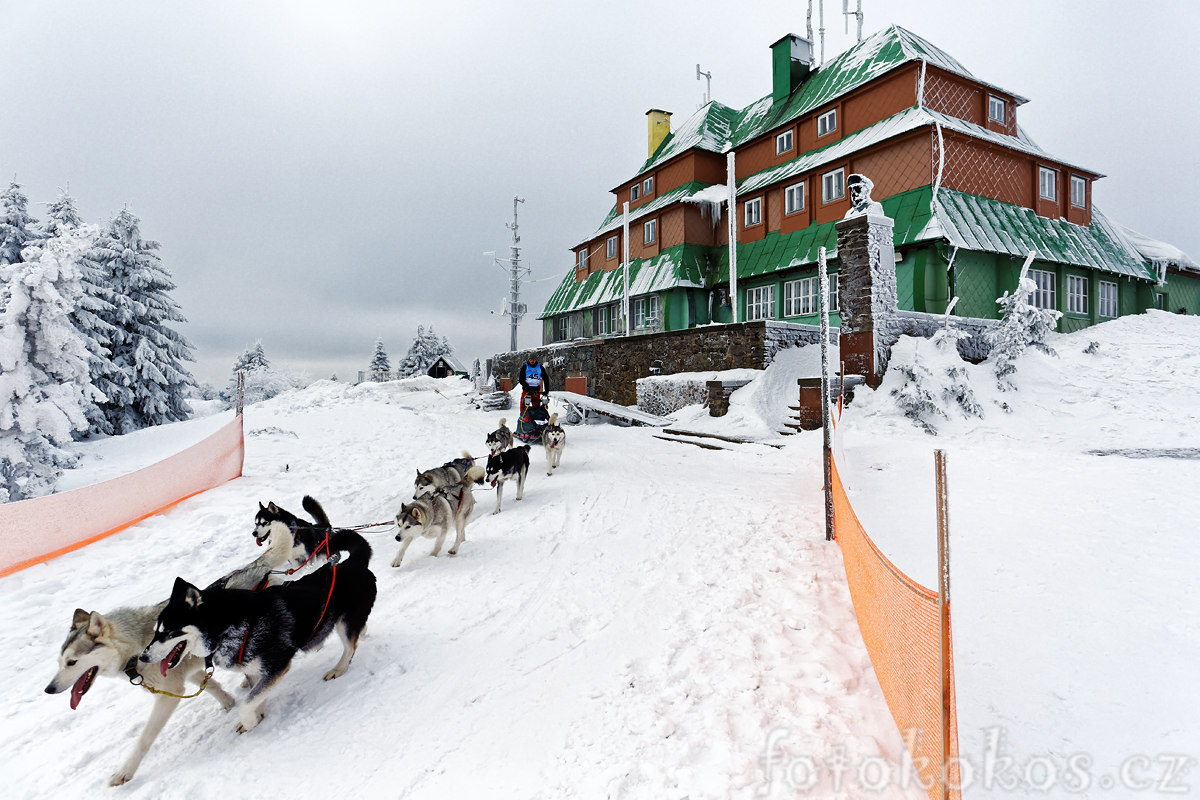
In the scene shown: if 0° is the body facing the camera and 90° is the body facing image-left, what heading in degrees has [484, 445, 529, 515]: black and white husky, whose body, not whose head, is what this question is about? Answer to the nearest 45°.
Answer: approximately 45°

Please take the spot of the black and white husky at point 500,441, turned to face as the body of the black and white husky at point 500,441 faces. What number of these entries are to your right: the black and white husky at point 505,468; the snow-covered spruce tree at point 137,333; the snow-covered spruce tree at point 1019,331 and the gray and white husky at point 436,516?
1

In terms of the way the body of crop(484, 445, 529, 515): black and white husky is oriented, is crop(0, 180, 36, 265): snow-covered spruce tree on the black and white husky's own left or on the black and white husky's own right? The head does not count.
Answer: on the black and white husky's own right

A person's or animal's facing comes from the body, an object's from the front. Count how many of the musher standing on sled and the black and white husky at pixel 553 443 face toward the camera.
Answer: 2

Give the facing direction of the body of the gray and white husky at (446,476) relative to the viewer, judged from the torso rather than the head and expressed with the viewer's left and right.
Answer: facing the viewer and to the left of the viewer

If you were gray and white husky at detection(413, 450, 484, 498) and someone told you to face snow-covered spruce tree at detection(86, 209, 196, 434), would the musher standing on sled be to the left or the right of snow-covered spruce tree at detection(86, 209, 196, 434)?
right

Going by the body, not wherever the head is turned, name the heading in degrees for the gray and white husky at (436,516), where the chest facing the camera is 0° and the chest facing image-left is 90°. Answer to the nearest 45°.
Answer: approximately 45°

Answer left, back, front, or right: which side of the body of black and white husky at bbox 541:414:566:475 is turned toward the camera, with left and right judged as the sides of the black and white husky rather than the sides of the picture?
front

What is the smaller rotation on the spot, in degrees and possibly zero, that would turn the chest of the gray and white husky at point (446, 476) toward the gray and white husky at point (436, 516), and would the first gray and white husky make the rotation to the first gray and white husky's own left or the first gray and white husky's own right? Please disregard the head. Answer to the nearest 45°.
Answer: approximately 45° to the first gray and white husky's own left

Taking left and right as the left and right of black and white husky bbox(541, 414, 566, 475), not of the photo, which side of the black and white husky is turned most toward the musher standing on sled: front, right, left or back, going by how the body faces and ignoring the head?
back

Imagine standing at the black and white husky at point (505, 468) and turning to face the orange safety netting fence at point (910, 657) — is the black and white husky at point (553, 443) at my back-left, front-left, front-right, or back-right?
back-left

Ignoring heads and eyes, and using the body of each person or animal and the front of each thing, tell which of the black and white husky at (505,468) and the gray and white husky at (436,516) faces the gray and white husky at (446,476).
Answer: the black and white husky at (505,468)

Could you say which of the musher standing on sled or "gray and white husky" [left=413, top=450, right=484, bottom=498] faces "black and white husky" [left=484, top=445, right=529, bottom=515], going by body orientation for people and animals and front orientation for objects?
the musher standing on sled
